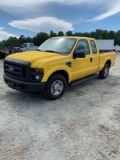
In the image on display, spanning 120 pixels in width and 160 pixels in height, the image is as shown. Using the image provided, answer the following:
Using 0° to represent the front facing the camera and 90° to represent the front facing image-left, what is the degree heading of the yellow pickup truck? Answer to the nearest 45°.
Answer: approximately 45°
